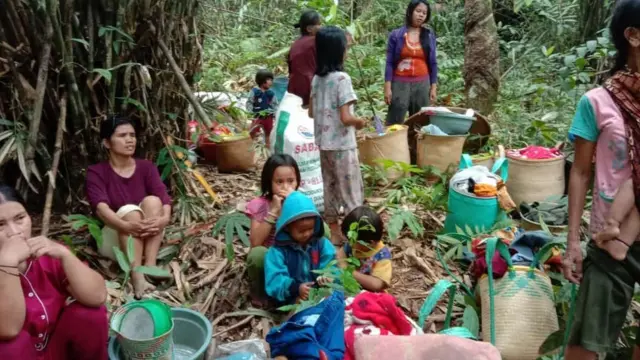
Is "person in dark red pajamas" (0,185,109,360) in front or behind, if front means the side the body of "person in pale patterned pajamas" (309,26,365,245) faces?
behind

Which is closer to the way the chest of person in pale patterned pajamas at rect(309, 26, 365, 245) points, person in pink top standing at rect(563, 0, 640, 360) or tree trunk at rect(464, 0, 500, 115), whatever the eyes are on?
the tree trunk

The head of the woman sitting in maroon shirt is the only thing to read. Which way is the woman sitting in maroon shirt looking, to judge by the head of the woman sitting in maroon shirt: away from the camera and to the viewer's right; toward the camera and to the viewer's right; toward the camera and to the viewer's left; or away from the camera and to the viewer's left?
toward the camera and to the viewer's right

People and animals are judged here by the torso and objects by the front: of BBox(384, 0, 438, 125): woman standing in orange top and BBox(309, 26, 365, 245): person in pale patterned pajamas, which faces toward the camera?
the woman standing in orange top

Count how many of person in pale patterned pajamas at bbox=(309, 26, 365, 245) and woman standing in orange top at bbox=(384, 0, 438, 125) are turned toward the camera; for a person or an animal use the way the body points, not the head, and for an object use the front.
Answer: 1

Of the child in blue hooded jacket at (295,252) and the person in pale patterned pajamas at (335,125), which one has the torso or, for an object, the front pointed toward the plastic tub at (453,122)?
the person in pale patterned pajamas

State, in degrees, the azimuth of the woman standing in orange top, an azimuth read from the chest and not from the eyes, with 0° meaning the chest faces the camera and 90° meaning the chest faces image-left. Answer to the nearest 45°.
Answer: approximately 0°

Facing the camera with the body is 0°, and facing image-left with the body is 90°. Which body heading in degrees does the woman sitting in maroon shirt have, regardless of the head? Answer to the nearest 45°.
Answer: approximately 315°

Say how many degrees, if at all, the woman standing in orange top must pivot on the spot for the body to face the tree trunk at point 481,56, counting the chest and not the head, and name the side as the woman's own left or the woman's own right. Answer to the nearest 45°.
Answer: approximately 135° to the woman's own left

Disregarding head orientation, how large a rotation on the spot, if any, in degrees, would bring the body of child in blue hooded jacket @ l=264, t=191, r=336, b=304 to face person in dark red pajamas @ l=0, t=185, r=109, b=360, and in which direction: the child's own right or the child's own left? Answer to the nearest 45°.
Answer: approximately 90° to the child's own right

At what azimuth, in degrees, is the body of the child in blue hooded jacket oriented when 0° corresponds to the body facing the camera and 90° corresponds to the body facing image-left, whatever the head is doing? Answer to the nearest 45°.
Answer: approximately 315°

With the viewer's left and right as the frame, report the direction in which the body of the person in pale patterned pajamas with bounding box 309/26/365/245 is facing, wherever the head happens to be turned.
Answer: facing away from the viewer and to the right of the viewer

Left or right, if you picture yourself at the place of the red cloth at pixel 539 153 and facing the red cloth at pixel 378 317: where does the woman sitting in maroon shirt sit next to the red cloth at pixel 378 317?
right
